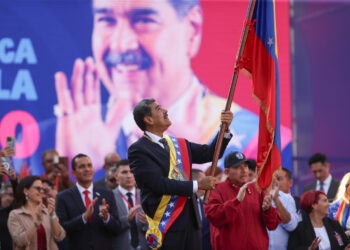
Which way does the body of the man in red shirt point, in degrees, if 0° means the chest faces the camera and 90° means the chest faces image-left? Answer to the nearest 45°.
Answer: approximately 315°

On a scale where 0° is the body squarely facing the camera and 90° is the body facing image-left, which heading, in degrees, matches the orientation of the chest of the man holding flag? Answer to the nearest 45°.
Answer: approximately 315°

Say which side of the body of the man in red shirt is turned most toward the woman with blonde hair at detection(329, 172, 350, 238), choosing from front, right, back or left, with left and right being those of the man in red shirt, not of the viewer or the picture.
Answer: left

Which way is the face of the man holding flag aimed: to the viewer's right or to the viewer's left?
to the viewer's right

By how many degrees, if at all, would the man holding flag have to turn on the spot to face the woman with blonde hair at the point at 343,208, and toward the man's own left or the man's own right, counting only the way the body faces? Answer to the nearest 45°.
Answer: approximately 90° to the man's own left
